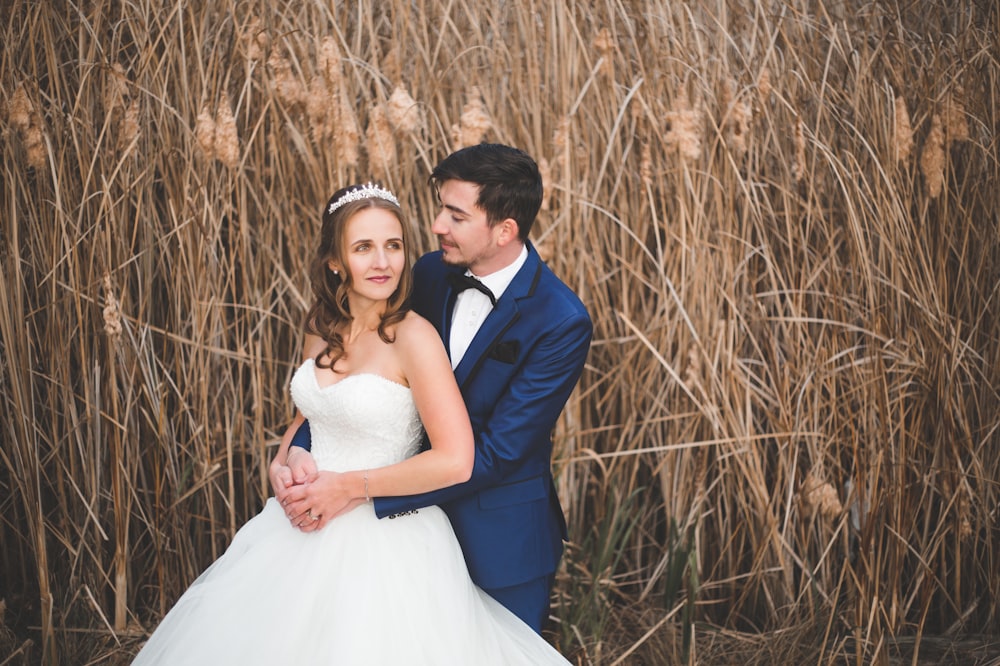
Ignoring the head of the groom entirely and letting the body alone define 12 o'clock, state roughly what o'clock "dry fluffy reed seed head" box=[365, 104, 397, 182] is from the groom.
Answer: The dry fluffy reed seed head is roughly at 4 o'clock from the groom.

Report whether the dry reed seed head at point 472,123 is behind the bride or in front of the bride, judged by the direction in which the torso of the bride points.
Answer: behind

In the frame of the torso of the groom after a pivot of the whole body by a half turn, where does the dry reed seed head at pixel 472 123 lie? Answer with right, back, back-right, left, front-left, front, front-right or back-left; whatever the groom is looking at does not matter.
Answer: front-left

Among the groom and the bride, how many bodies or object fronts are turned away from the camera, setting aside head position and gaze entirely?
0

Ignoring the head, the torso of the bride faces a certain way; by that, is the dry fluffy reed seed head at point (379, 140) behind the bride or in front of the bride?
behind

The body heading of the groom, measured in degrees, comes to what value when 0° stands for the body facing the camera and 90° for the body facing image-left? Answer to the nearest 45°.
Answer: approximately 45°
